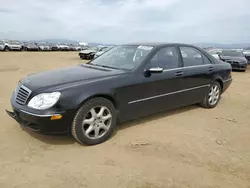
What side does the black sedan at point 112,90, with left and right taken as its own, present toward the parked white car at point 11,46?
right

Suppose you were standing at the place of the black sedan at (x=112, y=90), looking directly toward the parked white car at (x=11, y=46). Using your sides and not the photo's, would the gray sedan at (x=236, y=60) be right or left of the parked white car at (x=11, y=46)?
right

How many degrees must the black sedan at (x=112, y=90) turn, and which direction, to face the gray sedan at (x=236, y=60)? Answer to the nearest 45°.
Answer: approximately 180°

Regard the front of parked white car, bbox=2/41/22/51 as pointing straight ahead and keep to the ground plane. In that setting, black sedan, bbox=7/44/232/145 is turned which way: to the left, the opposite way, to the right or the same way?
to the right

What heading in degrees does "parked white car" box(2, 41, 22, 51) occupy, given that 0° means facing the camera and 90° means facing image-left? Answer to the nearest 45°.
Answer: approximately 315°
